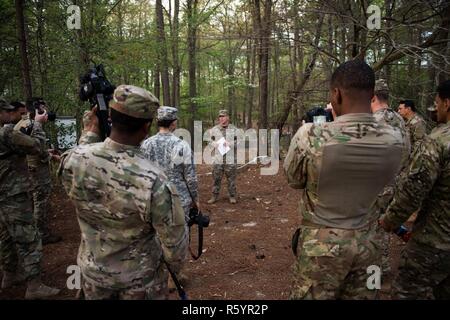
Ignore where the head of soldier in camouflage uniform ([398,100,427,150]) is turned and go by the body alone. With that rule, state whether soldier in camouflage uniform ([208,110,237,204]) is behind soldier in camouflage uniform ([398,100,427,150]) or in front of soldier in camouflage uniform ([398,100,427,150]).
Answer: in front

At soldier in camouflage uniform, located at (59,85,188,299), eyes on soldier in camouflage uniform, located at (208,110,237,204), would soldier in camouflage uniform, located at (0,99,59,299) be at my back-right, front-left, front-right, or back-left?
front-left

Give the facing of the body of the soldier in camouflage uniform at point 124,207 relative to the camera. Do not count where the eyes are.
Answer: away from the camera

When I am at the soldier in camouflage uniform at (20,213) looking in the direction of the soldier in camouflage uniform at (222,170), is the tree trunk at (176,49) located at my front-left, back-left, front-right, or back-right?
front-left

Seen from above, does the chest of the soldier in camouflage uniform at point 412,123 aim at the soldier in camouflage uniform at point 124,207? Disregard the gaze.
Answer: no

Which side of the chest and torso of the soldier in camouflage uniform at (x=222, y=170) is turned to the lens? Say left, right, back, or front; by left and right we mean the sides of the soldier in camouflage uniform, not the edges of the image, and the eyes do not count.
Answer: front

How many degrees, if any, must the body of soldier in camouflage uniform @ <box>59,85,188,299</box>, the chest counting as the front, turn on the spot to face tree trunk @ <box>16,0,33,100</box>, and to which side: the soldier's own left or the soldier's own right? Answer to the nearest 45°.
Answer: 0° — they already face it

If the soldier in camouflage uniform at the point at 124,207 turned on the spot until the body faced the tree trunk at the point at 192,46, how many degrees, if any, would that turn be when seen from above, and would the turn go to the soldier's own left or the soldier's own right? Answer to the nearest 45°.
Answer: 0° — they already face it

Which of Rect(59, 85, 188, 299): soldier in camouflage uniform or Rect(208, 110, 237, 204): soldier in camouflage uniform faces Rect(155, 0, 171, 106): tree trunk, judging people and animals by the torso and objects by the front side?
Rect(59, 85, 188, 299): soldier in camouflage uniform

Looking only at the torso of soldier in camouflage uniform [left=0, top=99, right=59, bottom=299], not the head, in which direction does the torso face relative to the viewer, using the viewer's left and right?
facing to the right of the viewer

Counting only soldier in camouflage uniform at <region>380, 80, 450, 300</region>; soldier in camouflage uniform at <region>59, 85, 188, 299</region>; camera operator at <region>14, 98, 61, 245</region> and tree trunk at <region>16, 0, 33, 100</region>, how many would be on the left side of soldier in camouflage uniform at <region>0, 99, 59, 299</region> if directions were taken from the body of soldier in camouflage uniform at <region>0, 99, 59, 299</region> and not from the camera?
2

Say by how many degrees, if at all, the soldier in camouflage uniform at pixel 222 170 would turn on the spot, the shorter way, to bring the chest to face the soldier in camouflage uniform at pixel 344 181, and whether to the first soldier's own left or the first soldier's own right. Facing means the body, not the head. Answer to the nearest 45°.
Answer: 0° — they already face them

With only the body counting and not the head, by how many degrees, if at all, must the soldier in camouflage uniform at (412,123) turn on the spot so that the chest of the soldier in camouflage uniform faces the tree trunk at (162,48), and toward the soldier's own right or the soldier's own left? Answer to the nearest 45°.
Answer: approximately 45° to the soldier's own right

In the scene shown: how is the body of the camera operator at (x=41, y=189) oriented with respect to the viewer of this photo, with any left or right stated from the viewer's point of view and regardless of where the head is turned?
facing to the right of the viewer

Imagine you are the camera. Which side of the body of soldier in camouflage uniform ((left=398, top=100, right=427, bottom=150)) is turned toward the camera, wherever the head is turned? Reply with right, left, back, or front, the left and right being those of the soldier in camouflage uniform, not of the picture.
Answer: left

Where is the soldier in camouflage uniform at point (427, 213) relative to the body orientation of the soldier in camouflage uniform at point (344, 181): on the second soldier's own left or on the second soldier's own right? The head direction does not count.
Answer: on the second soldier's own right
